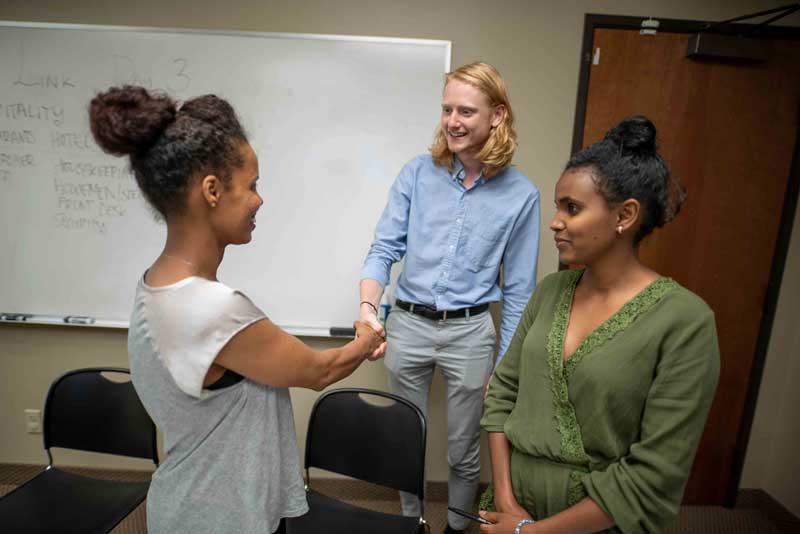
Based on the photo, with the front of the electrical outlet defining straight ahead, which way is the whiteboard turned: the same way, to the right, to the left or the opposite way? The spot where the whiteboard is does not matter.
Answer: the same way

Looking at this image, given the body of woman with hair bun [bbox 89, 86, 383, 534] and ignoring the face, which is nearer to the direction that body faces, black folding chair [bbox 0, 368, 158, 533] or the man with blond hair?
the man with blond hair

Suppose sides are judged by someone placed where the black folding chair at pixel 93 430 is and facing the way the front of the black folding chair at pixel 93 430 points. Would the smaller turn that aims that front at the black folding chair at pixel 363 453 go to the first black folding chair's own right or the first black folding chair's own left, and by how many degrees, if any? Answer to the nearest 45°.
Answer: approximately 90° to the first black folding chair's own left

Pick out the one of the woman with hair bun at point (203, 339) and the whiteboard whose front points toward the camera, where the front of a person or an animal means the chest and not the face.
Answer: the whiteboard

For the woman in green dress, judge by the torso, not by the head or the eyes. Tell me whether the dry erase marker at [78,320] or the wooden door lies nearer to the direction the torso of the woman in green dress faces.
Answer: the dry erase marker

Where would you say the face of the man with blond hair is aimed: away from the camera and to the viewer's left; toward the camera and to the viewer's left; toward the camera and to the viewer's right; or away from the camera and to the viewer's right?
toward the camera and to the viewer's left

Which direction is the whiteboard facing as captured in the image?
toward the camera

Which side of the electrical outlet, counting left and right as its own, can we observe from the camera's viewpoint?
front

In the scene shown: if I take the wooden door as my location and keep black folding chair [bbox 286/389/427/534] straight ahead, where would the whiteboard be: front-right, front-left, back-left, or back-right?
front-right

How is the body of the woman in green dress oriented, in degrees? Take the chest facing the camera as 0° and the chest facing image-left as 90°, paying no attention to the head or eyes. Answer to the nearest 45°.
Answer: approximately 45°

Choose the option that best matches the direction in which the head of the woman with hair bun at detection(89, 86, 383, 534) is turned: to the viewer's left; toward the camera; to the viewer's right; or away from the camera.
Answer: to the viewer's right

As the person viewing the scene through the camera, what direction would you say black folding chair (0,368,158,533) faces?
facing the viewer and to the left of the viewer

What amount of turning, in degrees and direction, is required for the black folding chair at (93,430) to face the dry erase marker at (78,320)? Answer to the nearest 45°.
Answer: approximately 135° to its right

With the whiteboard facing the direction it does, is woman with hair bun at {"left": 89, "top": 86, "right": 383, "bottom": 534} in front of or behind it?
in front

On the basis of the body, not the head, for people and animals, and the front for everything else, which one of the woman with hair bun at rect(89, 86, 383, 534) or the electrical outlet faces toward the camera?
the electrical outlet

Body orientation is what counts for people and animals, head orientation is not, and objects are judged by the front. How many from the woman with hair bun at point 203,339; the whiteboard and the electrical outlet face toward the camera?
2

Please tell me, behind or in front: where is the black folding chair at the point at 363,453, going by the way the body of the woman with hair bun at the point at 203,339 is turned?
in front

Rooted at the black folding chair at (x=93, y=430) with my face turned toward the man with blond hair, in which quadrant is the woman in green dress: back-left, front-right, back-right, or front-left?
front-right

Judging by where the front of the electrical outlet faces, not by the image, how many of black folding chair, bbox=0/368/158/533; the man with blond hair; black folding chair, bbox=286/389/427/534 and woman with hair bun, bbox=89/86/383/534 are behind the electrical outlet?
0

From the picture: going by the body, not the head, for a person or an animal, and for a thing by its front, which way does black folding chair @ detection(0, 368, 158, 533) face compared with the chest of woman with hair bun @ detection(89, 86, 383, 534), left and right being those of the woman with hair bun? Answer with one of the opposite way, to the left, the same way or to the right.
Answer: the opposite way
